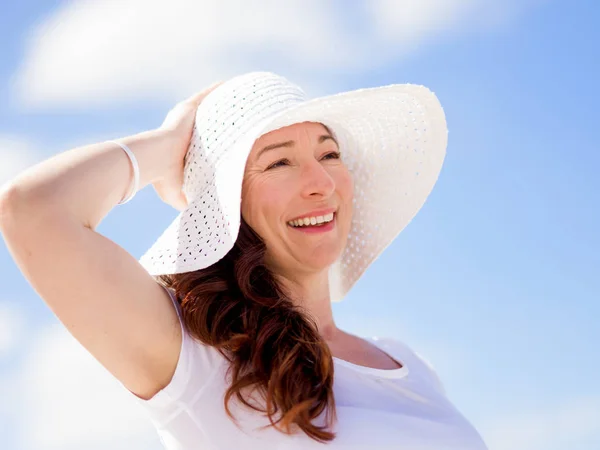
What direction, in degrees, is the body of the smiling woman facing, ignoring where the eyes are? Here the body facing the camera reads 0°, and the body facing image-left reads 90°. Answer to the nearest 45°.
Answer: approximately 315°
